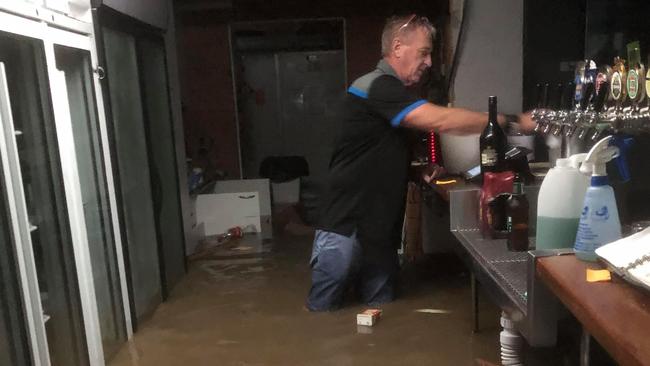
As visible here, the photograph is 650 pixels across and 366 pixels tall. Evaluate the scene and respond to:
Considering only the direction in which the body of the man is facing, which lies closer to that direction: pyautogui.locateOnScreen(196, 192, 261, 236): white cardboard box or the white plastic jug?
the white plastic jug

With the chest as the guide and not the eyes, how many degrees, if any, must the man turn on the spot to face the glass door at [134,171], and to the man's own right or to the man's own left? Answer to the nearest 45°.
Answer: approximately 180°

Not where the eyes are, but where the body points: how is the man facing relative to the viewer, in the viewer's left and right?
facing to the right of the viewer

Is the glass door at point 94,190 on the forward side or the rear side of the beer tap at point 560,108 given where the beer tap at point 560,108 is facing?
on the forward side

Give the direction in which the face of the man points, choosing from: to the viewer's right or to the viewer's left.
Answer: to the viewer's right

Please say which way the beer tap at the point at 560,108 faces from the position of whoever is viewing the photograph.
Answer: facing the viewer and to the left of the viewer

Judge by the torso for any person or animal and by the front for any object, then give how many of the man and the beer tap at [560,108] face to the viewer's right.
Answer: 1

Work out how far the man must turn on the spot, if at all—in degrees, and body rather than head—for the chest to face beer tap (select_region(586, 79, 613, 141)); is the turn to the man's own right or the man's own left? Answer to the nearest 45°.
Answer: approximately 45° to the man's own right

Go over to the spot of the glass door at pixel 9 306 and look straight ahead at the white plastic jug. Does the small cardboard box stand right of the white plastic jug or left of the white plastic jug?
left

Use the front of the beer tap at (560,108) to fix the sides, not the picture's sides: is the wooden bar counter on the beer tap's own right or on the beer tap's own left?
on the beer tap's own left

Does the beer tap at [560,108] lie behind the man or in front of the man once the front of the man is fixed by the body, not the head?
in front
